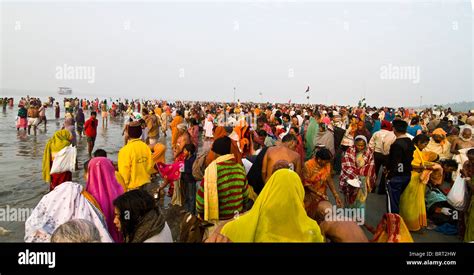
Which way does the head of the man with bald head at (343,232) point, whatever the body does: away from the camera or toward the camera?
away from the camera

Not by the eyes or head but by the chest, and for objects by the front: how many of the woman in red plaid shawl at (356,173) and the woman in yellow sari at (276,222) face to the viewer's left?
0

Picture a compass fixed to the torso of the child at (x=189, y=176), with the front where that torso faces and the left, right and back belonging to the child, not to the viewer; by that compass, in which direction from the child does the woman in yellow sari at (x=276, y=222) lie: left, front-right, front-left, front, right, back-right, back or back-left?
left

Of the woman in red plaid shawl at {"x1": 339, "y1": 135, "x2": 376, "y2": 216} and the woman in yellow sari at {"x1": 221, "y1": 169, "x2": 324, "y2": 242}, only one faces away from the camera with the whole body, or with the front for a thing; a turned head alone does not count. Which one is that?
the woman in yellow sari

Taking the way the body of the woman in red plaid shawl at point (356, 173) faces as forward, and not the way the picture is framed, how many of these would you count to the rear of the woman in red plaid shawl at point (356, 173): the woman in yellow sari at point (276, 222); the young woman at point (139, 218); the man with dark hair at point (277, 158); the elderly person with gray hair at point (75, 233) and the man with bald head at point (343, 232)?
0

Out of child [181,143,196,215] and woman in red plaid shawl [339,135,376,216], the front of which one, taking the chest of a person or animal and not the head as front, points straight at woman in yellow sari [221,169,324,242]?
the woman in red plaid shawl

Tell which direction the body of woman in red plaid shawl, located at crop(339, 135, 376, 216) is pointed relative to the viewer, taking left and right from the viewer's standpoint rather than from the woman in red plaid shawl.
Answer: facing the viewer

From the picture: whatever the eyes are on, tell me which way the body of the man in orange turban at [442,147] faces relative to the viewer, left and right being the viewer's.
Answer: facing the viewer and to the left of the viewer

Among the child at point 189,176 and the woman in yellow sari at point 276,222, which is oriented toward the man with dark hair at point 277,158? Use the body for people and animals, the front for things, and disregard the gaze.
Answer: the woman in yellow sari

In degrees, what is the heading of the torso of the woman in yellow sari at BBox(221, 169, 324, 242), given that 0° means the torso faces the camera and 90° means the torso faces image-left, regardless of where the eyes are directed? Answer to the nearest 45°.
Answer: approximately 180°
